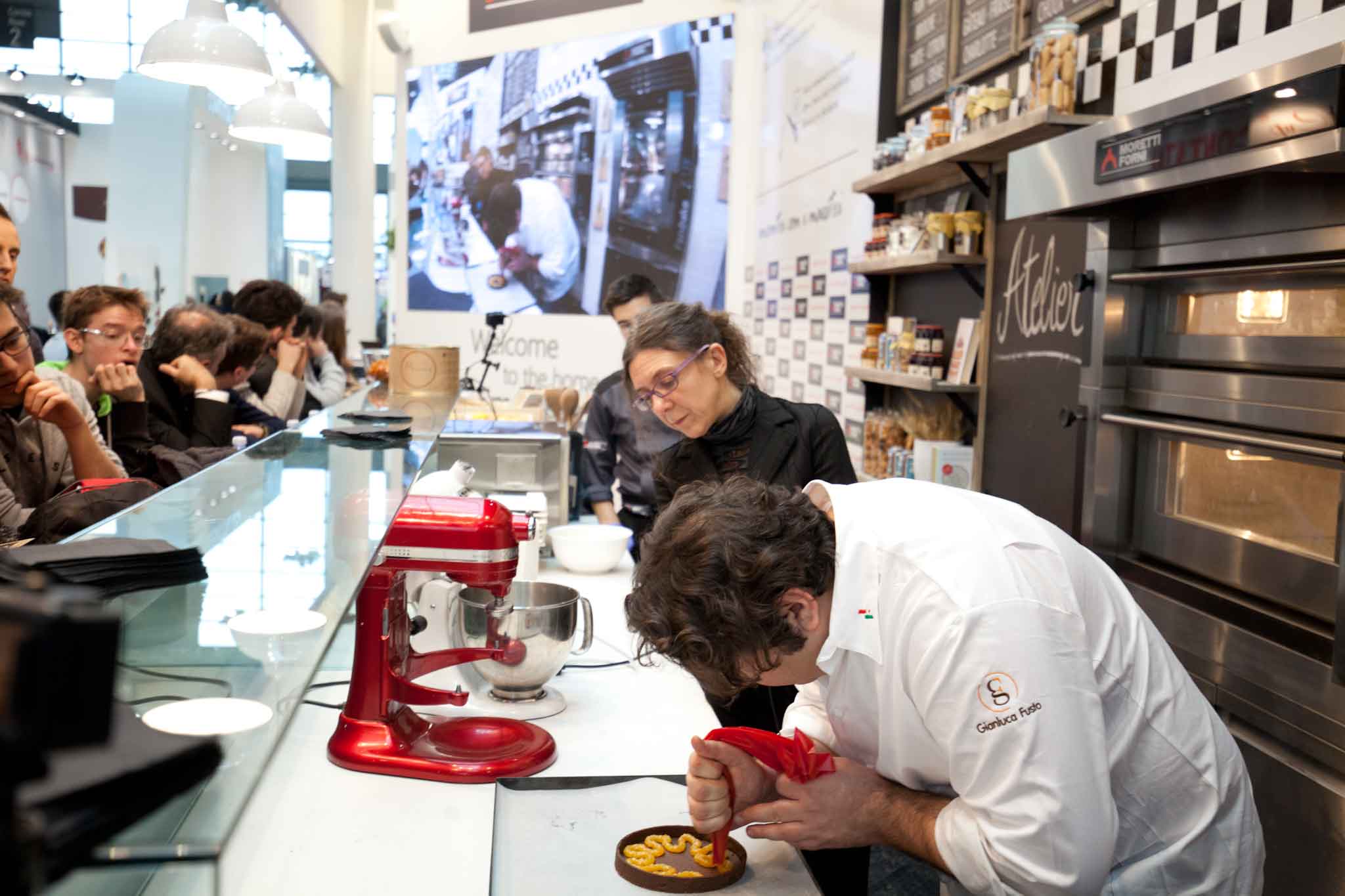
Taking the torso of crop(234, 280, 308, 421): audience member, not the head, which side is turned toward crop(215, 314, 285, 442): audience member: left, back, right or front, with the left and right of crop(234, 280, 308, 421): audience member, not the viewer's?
right

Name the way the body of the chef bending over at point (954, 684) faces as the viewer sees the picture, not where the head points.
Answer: to the viewer's left

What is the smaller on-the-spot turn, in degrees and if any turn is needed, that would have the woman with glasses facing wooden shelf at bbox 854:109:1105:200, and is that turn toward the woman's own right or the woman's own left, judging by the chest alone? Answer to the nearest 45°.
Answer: approximately 180°

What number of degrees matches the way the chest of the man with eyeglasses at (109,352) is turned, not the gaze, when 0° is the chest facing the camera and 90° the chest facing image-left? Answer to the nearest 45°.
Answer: approximately 315°

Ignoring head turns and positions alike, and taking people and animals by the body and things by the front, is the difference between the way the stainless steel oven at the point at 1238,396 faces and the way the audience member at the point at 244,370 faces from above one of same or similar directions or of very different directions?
very different directions

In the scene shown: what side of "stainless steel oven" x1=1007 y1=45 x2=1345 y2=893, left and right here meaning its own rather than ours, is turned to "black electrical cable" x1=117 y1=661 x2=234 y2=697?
front

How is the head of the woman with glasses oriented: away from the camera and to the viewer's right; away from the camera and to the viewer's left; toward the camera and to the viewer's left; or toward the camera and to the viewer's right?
toward the camera and to the viewer's left

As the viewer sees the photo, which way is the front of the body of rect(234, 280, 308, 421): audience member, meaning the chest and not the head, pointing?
to the viewer's right

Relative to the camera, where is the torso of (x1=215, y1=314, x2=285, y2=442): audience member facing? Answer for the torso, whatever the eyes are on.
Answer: to the viewer's right

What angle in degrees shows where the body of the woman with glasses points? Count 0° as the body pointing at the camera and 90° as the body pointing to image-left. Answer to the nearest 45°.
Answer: approximately 45°

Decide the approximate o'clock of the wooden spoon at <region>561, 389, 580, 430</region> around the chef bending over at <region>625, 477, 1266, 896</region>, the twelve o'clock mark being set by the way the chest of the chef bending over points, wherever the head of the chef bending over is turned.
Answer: The wooden spoon is roughly at 2 o'clock from the chef bending over.

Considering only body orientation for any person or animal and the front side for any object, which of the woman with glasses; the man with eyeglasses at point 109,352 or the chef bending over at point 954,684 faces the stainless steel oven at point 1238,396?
the man with eyeglasses

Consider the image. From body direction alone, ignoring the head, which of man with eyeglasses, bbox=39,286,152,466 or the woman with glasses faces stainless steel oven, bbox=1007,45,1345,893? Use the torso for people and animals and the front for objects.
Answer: the man with eyeglasses
